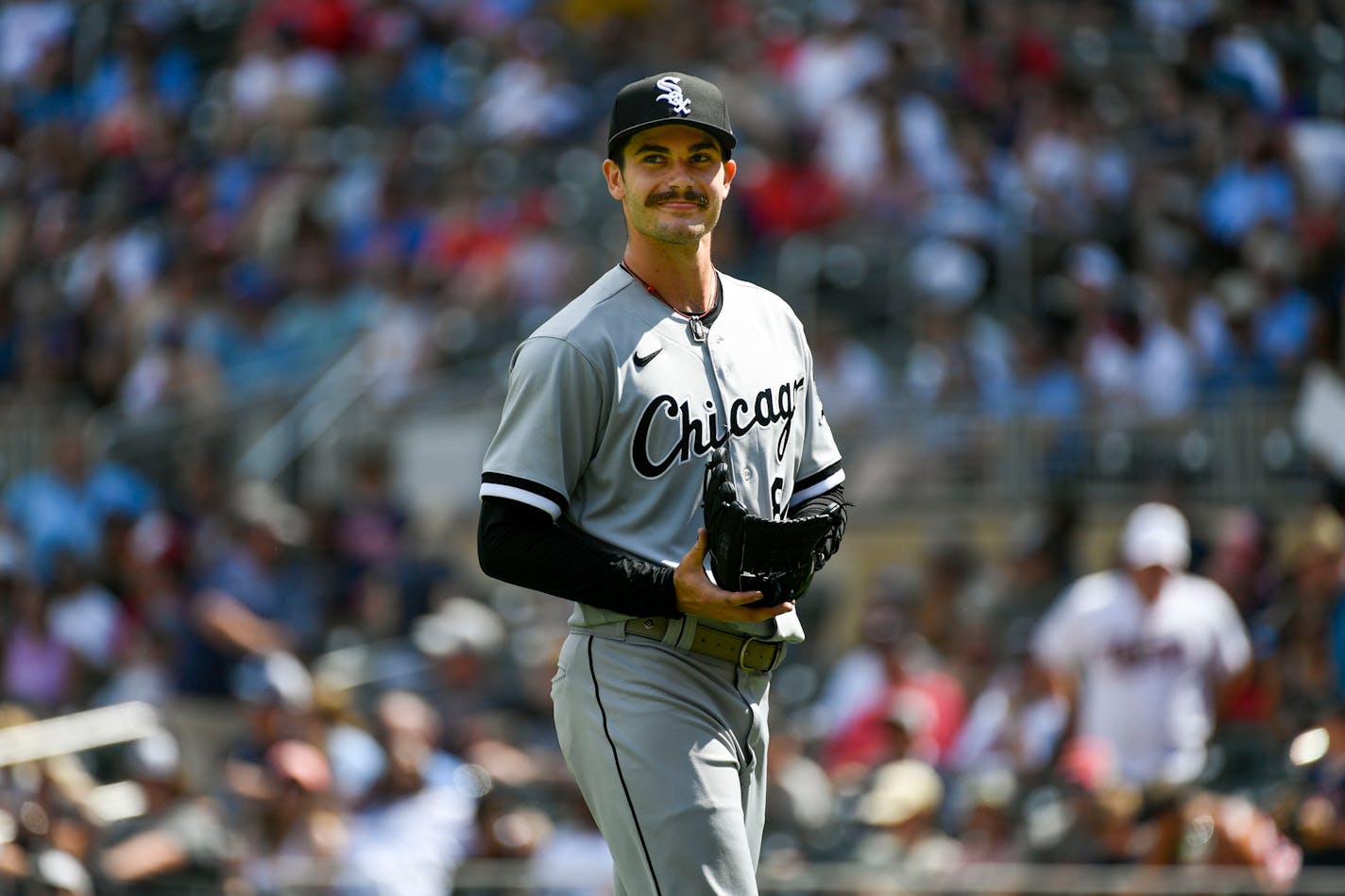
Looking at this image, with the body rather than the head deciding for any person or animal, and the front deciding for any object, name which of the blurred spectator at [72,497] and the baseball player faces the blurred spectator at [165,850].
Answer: the blurred spectator at [72,497]

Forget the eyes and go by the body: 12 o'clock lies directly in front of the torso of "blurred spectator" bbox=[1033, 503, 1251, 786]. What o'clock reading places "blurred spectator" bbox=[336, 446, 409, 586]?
"blurred spectator" bbox=[336, 446, 409, 586] is roughly at 4 o'clock from "blurred spectator" bbox=[1033, 503, 1251, 786].

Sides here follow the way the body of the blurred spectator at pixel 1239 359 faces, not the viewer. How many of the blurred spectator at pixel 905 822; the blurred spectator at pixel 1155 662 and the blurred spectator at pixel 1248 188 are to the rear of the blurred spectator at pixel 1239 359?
1

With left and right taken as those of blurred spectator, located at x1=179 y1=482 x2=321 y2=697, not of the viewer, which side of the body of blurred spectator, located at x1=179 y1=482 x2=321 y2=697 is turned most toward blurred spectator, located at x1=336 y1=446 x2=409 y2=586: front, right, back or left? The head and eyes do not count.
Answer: left

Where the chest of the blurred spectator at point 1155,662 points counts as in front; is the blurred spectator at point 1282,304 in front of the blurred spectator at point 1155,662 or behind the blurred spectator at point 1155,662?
behind
